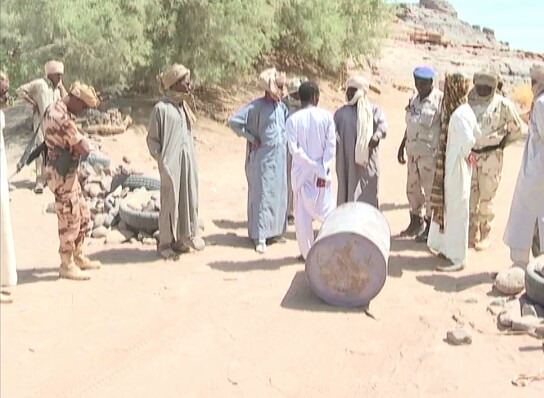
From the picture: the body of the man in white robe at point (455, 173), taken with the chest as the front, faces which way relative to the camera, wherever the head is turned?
to the viewer's left

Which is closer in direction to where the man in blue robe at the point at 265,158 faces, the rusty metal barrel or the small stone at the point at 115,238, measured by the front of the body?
the rusty metal barrel

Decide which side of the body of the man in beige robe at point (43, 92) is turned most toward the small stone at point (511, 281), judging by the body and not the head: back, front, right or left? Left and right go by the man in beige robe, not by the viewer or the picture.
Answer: front

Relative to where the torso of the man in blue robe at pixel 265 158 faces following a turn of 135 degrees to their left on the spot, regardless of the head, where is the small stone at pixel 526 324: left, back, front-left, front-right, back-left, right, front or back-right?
back-right

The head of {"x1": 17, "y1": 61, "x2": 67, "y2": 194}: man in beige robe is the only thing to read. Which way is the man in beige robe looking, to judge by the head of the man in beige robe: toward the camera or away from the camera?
toward the camera

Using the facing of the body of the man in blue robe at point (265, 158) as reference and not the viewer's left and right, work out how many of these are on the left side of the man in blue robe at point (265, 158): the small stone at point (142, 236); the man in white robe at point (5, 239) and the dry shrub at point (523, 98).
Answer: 1

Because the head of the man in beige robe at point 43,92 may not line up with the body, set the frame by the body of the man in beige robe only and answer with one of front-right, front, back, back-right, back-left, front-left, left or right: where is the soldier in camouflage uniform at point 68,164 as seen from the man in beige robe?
front-right

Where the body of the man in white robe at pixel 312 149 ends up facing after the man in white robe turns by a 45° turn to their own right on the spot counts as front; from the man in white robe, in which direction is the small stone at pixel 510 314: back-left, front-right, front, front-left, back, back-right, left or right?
right

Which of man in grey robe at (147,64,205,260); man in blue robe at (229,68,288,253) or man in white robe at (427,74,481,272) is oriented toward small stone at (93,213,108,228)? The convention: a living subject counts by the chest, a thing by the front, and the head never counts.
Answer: the man in white robe

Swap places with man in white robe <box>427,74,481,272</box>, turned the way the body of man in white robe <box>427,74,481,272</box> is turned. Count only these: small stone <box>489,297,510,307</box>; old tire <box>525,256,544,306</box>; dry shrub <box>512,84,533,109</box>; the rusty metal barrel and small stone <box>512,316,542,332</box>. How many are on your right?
1
